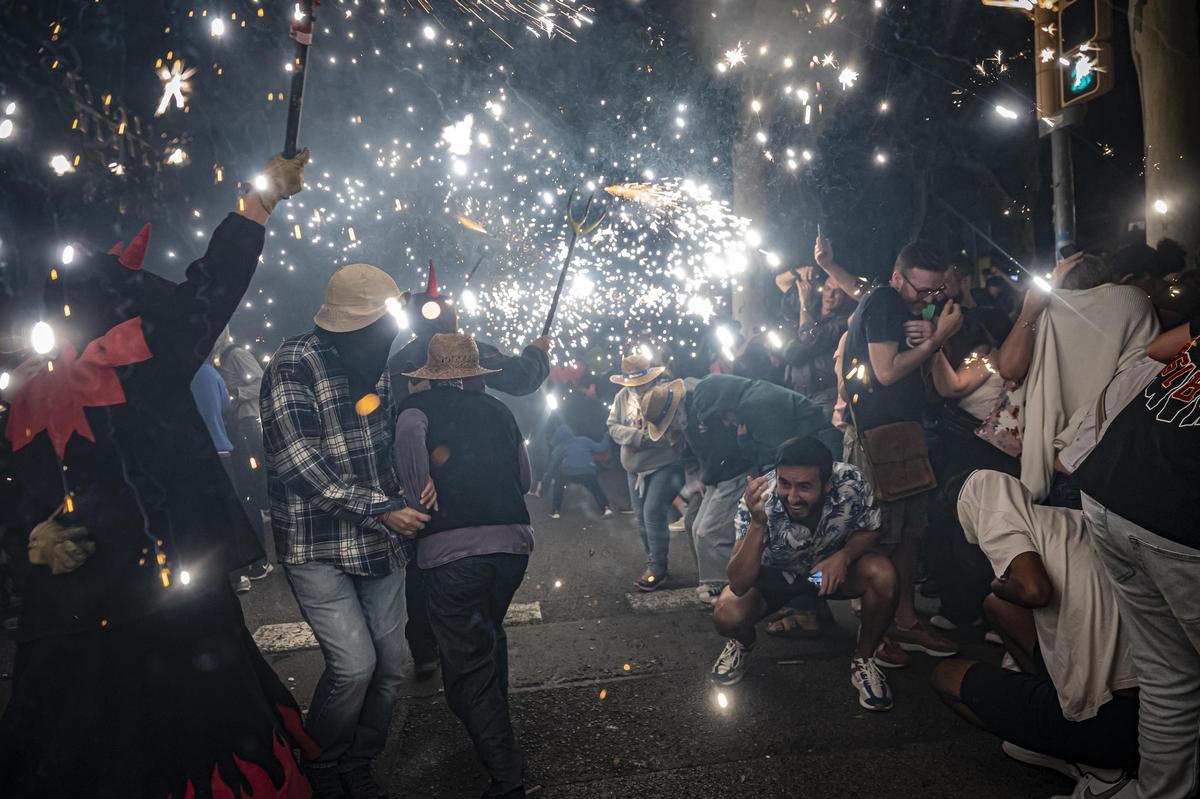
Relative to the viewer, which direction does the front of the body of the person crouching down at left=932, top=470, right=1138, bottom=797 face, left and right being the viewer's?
facing to the left of the viewer

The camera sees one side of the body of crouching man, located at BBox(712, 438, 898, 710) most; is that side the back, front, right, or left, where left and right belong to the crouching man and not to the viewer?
front

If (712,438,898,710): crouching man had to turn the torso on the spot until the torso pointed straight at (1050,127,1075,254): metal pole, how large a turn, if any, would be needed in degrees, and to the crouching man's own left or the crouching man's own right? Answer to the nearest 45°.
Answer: approximately 135° to the crouching man's own left

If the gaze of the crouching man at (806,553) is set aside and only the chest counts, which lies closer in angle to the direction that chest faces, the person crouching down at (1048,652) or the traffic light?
the person crouching down

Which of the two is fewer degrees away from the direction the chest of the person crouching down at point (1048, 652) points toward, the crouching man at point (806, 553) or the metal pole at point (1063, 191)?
the crouching man
